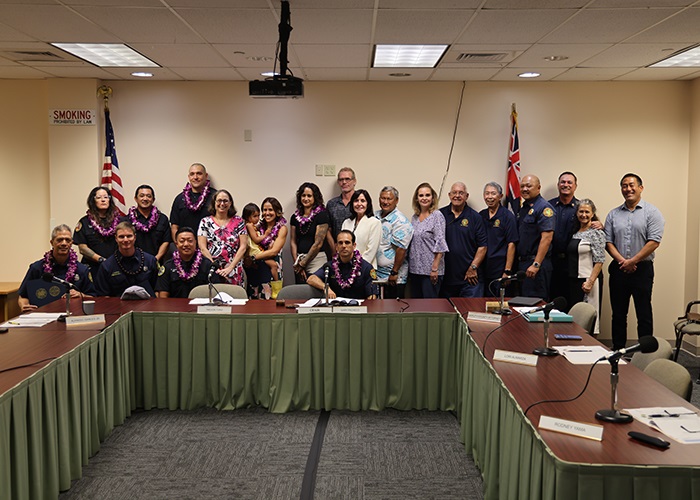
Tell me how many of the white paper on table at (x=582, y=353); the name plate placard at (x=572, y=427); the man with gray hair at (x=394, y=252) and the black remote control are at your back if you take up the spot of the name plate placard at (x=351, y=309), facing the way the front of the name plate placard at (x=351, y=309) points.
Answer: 1

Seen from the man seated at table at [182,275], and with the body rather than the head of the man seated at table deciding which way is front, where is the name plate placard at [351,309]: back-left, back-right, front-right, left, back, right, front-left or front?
front-left

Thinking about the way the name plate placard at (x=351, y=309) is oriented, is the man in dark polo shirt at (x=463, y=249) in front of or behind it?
behind

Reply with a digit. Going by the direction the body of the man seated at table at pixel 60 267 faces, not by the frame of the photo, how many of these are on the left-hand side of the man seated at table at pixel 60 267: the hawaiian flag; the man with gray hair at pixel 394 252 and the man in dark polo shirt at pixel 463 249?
3

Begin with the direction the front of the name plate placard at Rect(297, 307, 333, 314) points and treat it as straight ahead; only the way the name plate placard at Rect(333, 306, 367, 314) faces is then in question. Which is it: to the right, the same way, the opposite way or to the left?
the same way

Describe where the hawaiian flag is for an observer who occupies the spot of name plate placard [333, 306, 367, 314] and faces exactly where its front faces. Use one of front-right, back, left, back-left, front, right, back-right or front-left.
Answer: back-left

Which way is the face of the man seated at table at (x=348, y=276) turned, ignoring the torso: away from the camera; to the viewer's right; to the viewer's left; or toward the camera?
toward the camera

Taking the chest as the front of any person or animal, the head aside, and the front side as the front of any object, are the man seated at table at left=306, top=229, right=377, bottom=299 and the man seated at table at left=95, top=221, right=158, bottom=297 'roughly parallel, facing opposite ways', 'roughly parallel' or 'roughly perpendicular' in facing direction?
roughly parallel

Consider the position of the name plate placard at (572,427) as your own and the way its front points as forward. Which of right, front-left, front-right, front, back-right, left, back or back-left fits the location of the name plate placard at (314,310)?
right

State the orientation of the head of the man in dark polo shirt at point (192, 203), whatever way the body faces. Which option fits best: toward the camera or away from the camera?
toward the camera

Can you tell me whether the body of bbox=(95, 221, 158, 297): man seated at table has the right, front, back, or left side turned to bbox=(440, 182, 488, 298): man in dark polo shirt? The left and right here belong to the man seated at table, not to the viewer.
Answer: left

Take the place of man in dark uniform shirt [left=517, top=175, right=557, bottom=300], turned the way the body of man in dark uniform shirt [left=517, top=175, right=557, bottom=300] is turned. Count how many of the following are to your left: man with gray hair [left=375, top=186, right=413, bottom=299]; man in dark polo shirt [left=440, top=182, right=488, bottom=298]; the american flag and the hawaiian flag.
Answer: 0

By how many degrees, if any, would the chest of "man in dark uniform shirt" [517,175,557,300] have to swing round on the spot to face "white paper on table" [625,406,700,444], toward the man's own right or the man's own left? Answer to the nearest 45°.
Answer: approximately 45° to the man's own left

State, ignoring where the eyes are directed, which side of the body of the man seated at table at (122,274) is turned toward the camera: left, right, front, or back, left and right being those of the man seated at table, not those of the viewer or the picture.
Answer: front

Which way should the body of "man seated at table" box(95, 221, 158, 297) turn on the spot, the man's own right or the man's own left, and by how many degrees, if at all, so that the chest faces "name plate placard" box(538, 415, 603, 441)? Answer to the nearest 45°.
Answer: approximately 45° to the man's own left

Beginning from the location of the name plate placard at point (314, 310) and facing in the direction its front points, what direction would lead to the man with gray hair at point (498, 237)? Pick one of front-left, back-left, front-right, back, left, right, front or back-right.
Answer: back-left

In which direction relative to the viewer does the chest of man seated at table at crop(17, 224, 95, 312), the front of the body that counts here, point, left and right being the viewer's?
facing the viewer

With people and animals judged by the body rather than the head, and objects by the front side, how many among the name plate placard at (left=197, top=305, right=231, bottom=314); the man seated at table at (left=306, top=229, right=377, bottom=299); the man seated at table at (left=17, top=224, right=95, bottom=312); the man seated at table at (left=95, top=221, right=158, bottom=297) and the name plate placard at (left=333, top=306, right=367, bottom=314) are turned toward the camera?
5

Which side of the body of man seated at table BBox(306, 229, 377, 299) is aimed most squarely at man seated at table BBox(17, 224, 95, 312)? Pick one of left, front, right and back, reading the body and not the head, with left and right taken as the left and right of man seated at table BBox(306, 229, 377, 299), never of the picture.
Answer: right
